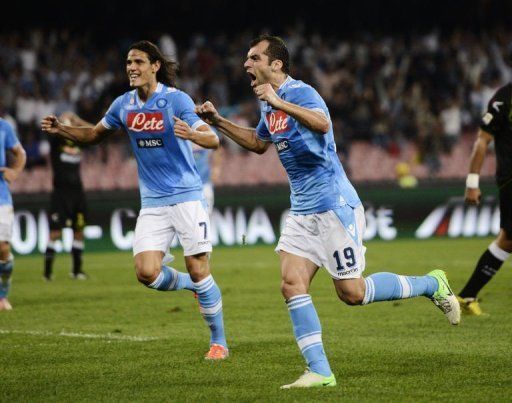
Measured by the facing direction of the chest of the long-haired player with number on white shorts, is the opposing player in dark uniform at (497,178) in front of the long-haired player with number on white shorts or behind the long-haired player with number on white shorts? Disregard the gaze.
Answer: behind

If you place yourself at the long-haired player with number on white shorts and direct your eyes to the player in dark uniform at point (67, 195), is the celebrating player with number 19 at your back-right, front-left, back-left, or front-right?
back-right

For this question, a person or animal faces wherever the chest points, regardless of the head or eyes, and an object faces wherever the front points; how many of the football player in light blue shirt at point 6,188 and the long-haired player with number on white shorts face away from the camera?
0

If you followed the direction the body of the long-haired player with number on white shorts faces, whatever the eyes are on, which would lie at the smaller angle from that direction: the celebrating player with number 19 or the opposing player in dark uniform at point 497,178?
the celebrating player with number 19

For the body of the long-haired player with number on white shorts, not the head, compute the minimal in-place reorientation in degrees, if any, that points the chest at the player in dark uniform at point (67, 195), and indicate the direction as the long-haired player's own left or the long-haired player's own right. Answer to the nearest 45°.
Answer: approximately 135° to the long-haired player's own right
